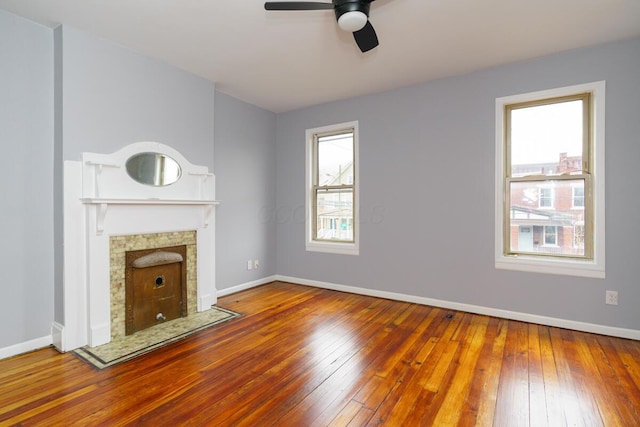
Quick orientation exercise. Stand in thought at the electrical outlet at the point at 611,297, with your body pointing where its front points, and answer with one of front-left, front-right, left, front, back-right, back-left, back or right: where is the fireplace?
front-right

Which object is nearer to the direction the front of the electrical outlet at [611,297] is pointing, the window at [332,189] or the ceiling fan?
the ceiling fan

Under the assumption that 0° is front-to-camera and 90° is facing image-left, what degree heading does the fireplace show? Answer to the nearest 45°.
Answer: approximately 315°

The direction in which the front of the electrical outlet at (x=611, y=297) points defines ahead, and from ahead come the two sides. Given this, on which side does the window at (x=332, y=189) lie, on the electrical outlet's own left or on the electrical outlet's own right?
on the electrical outlet's own right

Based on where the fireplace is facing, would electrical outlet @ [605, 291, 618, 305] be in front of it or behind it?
in front

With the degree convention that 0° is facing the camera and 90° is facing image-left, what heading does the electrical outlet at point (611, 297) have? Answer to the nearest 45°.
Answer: approximately 0°
